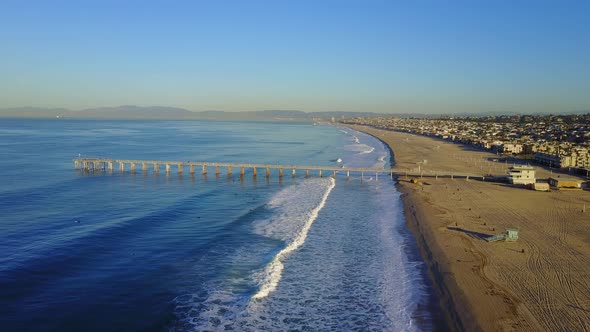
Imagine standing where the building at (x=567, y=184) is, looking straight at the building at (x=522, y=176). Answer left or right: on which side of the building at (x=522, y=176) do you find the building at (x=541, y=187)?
left

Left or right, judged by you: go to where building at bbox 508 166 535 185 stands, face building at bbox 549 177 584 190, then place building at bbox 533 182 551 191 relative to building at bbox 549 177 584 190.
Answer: right

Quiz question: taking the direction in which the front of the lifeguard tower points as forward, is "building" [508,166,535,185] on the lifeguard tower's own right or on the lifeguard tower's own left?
on the lifeguard tower's own right

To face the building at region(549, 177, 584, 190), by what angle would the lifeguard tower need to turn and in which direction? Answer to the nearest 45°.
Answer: approximately 90° to its right

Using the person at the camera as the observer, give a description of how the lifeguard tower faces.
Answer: facing to the left of the viewer
